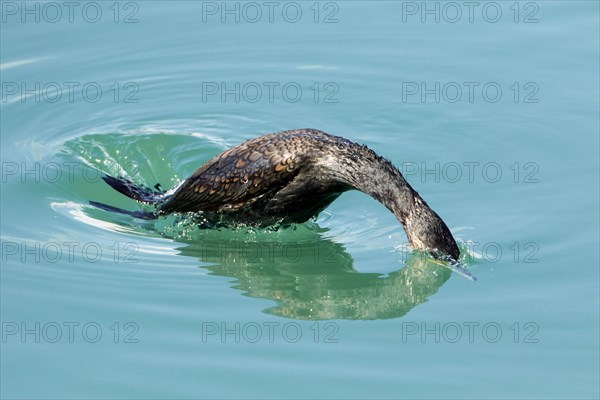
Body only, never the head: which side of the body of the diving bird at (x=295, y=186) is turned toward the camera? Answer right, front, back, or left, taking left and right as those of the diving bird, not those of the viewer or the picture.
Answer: right
